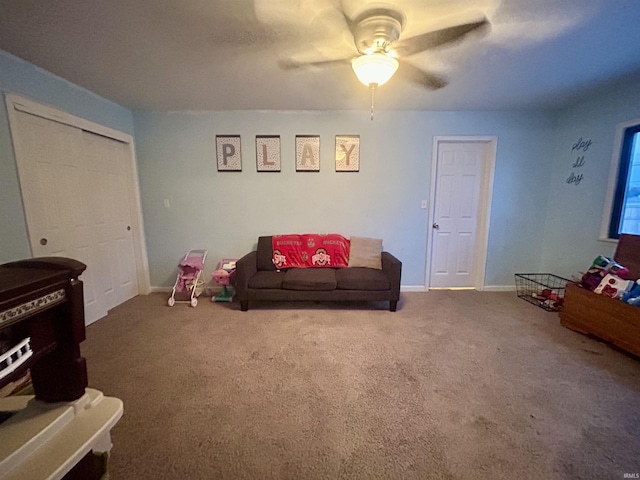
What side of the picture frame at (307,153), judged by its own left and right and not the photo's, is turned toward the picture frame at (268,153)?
right

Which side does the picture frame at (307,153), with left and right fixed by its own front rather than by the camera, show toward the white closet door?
right

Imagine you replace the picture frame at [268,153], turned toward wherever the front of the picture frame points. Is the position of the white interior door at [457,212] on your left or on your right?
on your left

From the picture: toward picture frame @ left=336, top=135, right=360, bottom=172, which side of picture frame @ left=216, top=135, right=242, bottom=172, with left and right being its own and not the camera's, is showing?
left

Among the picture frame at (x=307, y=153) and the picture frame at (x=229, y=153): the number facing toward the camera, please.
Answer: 2

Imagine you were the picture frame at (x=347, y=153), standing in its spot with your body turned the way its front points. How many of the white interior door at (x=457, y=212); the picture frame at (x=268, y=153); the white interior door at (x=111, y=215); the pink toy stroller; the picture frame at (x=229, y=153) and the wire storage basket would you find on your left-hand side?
2

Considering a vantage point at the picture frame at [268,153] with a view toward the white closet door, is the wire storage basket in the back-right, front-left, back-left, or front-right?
back-left

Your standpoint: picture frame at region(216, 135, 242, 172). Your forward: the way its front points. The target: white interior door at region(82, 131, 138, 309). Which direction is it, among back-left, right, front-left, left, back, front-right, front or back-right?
right

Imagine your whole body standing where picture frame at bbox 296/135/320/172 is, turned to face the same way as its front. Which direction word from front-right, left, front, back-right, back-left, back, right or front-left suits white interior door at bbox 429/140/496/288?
left
